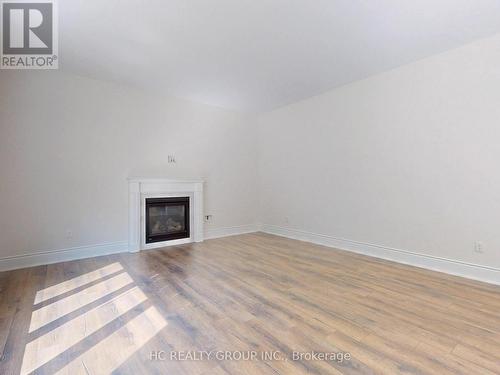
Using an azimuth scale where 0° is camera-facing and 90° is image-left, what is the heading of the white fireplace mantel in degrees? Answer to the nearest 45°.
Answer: approximately 315°
